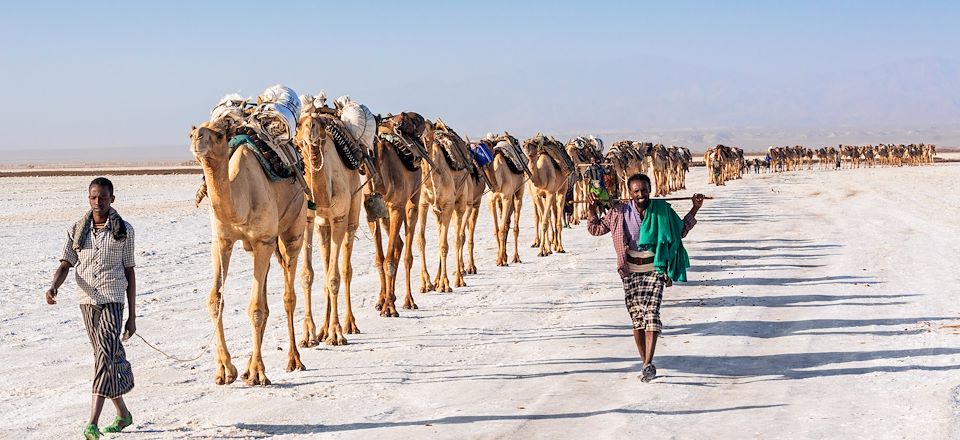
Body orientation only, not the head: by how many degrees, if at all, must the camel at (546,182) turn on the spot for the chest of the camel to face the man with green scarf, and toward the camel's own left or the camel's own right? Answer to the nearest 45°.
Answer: approximately 45° to the camel's own left

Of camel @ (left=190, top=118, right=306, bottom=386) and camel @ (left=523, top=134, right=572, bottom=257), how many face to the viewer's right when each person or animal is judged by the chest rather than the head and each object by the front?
0

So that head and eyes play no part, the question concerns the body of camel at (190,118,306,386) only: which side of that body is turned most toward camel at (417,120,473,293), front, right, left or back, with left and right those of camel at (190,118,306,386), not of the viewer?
back

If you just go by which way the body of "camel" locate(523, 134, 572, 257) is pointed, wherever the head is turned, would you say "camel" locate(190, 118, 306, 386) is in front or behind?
in front

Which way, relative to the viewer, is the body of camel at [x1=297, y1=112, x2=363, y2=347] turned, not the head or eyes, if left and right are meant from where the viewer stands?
facing the viewer and to the left of the viewer

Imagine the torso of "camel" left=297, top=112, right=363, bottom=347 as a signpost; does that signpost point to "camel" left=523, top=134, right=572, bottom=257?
no

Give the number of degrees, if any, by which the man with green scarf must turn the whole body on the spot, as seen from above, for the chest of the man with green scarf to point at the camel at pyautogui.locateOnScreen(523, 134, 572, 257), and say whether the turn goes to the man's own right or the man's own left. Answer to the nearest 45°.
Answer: approximately 180°

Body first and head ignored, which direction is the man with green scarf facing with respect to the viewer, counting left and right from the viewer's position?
facing the viewer

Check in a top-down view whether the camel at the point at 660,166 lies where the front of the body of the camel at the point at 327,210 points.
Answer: no

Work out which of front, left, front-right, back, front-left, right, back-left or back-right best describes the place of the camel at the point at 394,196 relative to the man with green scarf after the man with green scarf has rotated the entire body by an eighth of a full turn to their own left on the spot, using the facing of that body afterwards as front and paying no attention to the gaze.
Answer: back

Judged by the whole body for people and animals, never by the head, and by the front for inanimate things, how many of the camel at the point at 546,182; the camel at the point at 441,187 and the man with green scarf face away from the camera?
0

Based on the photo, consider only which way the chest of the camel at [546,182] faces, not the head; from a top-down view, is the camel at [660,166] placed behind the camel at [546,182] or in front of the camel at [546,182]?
behind

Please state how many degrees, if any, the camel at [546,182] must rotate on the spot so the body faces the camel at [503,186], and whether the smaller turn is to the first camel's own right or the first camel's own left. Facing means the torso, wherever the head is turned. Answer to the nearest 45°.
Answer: approximately 45° to the first camel's own left

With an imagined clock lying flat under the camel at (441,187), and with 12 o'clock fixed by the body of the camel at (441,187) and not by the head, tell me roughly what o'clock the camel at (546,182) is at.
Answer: the camel at (546,182) is roughly at 5 o'clock from the camel at (441,187).

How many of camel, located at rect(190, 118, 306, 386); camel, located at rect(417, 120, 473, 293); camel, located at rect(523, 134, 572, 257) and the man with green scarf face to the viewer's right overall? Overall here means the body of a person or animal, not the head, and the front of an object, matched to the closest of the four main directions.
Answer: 0

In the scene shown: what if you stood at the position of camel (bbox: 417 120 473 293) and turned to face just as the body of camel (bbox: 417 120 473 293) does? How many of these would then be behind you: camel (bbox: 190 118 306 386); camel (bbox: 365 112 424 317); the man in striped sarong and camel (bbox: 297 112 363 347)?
0

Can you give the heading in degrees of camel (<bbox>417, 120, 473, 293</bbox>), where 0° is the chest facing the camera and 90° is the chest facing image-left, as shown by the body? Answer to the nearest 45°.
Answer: approximately 45°

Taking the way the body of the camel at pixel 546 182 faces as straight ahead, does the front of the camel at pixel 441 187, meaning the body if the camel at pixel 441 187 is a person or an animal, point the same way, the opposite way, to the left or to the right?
the same way

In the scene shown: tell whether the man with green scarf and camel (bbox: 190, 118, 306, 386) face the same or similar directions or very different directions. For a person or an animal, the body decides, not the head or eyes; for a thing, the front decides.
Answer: same or similar directions
